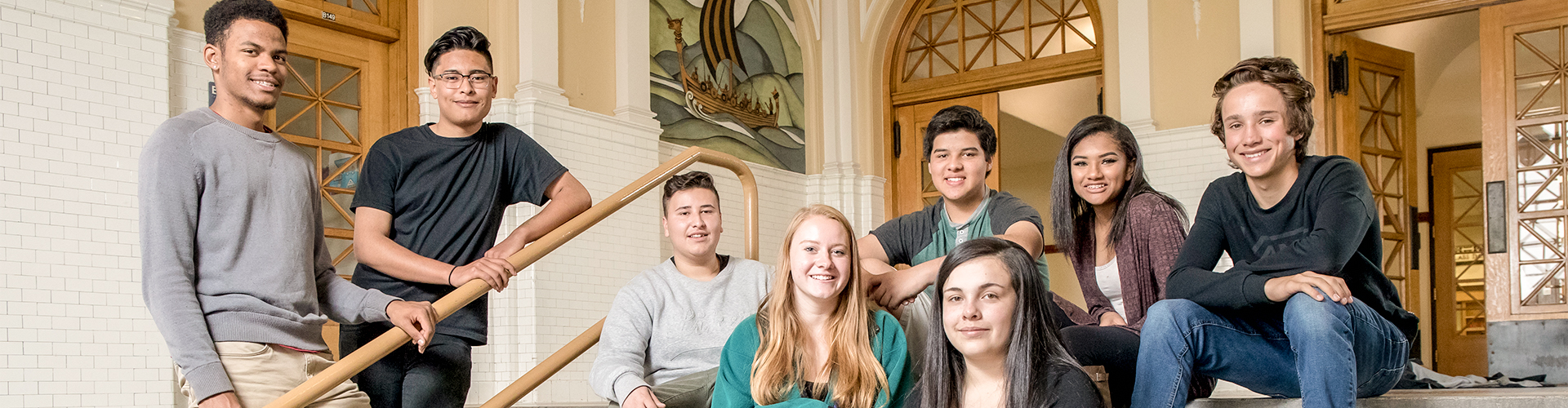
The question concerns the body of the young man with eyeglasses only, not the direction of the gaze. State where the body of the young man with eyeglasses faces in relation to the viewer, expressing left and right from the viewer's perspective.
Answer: facing the viewer

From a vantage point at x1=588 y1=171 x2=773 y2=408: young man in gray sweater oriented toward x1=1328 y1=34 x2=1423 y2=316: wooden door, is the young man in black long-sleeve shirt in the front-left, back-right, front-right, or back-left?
front-right

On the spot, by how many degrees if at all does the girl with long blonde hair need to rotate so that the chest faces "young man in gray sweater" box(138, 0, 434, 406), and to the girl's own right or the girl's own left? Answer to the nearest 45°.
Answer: approximately 90° to the girl's own right

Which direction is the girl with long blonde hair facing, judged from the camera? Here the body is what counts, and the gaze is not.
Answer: toward the camera

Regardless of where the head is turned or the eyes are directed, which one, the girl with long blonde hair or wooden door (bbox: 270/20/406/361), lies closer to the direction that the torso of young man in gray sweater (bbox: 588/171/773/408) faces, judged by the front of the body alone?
the girl with long blonde hair

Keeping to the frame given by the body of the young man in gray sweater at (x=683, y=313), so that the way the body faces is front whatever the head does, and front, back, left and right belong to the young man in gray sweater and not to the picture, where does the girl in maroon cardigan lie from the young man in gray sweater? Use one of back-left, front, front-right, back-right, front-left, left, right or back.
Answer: left

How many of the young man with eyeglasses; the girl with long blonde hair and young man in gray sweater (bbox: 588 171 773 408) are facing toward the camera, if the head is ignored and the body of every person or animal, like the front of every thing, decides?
3

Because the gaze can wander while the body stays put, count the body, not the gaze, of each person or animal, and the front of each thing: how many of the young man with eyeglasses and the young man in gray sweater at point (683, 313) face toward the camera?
2

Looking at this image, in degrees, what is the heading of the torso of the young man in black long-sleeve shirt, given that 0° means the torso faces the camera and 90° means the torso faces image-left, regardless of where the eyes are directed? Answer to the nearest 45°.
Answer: approximately 45°

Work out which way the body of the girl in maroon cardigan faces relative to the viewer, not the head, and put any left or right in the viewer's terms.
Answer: facing the viewer and to the left of the viewer

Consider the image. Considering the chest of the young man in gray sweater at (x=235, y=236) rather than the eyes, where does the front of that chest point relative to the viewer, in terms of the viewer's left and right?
facing the viewer and to the right of the viewer
